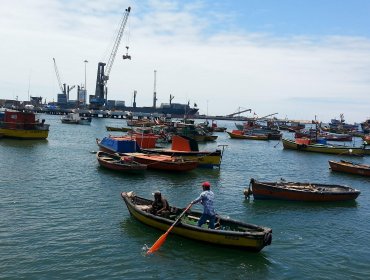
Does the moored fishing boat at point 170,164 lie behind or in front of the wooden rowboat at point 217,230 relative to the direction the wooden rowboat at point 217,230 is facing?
in front

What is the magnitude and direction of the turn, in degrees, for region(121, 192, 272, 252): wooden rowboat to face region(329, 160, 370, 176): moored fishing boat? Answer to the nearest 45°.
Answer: approximately 90° to its right

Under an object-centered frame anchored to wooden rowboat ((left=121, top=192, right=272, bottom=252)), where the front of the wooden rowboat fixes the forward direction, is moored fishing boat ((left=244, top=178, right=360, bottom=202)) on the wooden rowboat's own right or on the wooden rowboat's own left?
on the wooden rowboat's own right

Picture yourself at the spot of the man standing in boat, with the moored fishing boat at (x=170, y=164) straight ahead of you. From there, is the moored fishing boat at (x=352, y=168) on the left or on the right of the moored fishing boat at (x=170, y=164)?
right

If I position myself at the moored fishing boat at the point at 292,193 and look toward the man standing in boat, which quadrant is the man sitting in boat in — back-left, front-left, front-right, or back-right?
front-right

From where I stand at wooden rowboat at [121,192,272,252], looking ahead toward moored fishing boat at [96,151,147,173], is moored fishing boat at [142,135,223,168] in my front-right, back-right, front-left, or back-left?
front-right

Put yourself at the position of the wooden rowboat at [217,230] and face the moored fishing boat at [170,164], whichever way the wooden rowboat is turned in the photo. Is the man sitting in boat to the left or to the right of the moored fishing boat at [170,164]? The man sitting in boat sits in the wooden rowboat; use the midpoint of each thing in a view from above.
left

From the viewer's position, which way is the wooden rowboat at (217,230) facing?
facing away from the viewer and to the left of the viewer
